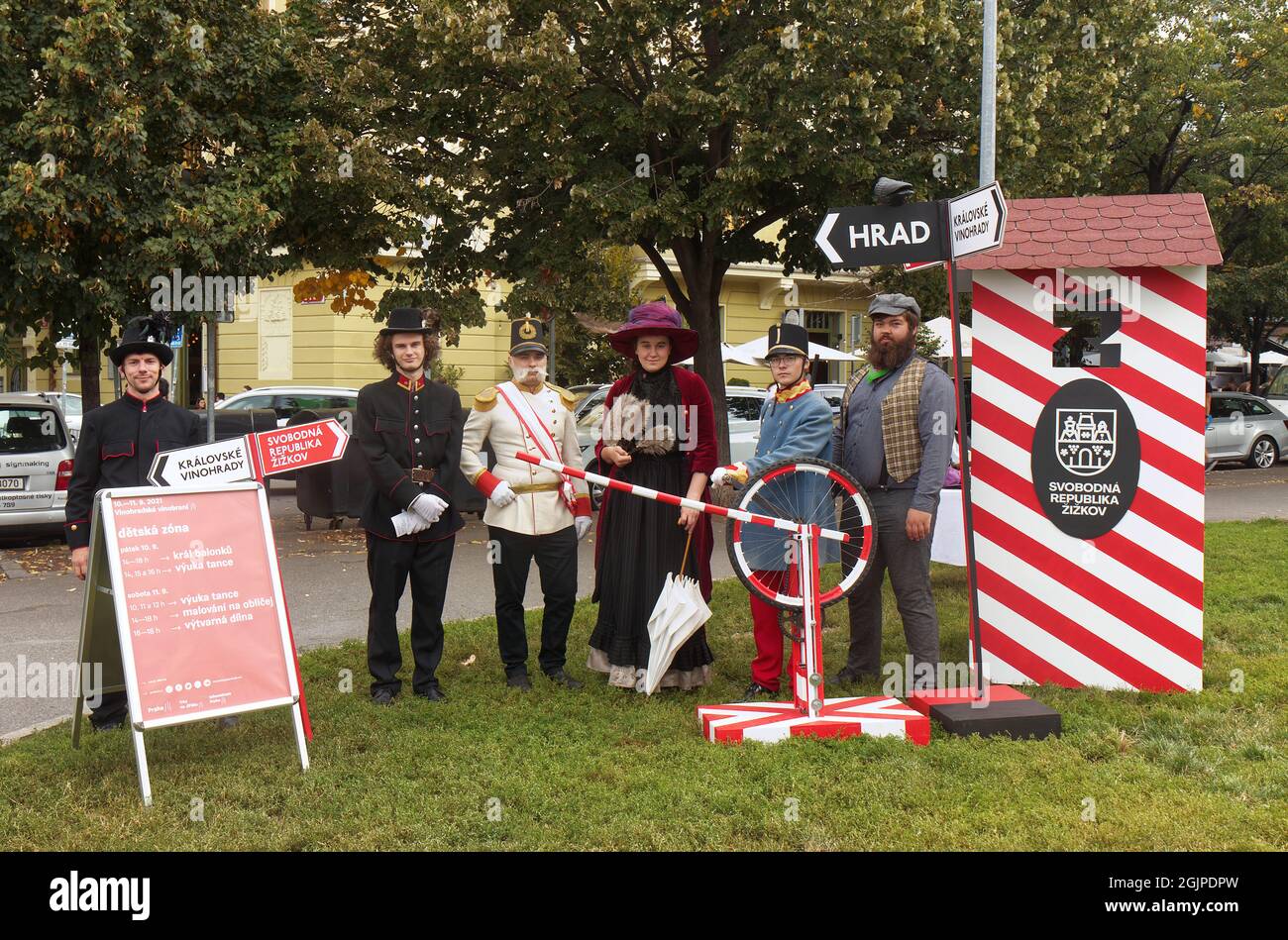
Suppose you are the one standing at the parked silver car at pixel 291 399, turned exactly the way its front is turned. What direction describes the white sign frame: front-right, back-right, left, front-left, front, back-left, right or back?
left

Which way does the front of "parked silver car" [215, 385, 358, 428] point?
to the viewer's left

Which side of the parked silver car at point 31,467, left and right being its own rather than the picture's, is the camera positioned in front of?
back

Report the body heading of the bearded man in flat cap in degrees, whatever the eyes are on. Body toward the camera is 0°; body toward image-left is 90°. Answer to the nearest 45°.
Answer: approximately 45°

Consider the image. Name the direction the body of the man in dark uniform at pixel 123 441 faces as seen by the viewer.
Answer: toward the camera

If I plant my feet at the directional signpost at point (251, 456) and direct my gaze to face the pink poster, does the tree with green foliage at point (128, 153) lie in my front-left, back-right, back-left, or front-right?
back-right

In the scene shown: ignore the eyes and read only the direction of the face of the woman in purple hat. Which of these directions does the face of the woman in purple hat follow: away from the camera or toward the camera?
toward the camera

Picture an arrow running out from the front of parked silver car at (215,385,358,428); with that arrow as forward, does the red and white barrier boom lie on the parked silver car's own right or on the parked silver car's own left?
on the parked silver car's own left

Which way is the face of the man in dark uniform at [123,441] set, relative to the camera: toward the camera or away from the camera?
toward the camera

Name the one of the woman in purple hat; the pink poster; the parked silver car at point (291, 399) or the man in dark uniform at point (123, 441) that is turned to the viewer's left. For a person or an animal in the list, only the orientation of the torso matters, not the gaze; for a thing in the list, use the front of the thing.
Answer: the parked silver car

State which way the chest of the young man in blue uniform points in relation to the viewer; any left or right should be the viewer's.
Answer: facing the viewer and to the left of the viewer

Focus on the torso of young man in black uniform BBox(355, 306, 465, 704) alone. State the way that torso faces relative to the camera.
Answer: toward the camera

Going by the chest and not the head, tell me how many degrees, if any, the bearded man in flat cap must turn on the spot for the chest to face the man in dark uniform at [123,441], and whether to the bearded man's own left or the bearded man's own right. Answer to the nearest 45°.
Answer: approximately 45° to the bearded man's own right

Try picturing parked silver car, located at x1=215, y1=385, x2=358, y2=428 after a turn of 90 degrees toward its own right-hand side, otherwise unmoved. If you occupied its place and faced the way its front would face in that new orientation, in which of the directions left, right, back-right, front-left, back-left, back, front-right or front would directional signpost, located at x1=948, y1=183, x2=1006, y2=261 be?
back

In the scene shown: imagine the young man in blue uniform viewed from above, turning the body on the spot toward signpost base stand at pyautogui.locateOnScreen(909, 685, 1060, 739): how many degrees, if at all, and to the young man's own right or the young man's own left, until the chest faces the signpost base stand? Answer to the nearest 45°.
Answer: approximately 90° to the young man's own left
